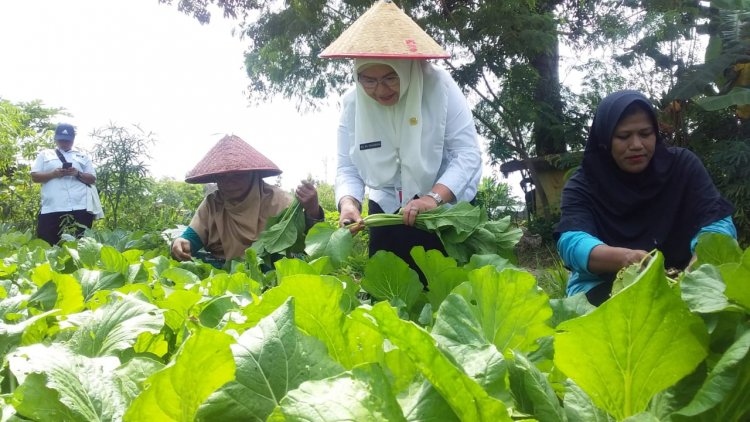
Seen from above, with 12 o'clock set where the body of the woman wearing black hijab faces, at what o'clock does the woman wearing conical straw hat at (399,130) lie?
The woman wearing conical straw hat is roughly at 3 o'clock from the woman wearing black hijab.

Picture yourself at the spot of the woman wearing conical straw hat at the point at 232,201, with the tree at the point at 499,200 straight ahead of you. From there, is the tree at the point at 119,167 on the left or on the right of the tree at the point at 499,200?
left

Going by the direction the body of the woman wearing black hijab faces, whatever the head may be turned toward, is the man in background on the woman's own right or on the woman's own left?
on the woman's own right

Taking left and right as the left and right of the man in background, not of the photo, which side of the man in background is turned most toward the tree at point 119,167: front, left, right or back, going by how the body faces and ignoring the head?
left

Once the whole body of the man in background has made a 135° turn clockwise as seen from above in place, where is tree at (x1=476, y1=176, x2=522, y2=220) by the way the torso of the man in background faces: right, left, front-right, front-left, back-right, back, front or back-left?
back-right

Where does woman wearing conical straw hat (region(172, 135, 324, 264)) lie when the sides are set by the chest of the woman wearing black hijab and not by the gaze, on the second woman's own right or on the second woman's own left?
on the second woman's own right

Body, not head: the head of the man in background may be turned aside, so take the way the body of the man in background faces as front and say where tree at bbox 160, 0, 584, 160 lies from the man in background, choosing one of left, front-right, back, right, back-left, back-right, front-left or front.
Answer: left

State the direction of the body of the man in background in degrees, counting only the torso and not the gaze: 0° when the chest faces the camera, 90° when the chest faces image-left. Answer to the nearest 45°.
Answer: approximately 0°

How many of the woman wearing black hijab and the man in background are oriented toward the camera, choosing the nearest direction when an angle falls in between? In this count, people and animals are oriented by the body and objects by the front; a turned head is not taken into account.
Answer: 2

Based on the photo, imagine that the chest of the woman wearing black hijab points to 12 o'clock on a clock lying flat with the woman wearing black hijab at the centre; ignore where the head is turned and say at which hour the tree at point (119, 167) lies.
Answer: The tree is roughly at 4 o'clock from the woman wearing black hijab.
